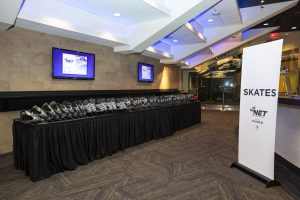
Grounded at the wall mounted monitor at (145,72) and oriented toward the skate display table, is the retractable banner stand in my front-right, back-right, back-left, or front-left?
front-left

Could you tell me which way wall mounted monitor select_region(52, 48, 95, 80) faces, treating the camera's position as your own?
facing the viewer and to the right of the viewer

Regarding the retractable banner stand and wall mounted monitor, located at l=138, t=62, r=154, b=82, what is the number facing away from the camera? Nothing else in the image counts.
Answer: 0

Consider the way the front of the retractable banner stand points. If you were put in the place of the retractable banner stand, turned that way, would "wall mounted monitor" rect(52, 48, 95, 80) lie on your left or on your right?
on your right

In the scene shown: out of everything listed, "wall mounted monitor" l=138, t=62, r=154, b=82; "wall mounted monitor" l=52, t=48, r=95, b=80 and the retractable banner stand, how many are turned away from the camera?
0

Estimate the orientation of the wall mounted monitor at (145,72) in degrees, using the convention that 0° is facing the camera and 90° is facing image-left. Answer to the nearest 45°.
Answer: approximately 315°

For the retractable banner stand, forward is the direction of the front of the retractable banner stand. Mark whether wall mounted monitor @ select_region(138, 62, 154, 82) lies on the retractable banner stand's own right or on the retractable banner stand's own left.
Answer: on the retractable banner stand's own right

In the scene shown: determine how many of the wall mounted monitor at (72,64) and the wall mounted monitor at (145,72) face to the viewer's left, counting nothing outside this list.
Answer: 0

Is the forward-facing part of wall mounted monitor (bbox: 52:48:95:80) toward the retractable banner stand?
yes

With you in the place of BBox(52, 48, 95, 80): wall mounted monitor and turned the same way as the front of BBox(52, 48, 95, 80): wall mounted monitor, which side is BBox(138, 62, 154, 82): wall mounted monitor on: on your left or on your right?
on your left

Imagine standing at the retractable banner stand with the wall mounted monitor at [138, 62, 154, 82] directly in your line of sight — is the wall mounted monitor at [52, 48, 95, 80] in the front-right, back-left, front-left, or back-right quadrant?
front-left

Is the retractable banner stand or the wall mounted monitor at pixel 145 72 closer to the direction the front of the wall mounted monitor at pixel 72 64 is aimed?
the retractable banner stand

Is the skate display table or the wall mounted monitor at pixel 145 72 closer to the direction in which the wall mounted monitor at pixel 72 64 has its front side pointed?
the skate display table
